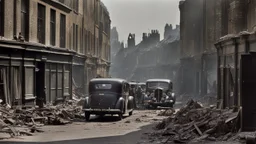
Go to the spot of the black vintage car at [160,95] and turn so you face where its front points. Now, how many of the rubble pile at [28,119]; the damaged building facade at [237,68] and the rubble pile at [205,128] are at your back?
0

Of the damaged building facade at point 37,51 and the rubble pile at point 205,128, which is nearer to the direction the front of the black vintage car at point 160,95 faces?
the rubble pile

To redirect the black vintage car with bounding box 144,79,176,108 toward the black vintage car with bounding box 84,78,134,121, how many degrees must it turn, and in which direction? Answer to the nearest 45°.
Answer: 0° — it already faces it

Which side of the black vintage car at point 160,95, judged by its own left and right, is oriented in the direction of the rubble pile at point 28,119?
front

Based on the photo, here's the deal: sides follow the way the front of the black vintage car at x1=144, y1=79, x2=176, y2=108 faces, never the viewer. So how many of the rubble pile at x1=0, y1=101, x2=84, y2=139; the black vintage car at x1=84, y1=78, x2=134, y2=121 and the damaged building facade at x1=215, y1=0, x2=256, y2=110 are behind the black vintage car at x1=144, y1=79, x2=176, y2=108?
0

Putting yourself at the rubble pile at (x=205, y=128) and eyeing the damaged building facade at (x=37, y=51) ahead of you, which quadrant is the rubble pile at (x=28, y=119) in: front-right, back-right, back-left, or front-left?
front-left

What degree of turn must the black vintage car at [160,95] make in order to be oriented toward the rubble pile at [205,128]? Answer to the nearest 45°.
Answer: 0° — it already faces it

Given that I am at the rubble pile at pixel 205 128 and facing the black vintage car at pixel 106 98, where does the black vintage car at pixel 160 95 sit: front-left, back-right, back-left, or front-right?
front-right

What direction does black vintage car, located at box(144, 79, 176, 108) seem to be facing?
toward the camera

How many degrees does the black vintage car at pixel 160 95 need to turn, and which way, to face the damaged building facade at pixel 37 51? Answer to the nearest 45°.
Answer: approximately 45° to its right

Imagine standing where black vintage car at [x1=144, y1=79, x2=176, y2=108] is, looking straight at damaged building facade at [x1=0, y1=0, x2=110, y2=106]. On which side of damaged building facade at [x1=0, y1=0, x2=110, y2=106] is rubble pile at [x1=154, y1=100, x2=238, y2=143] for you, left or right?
left

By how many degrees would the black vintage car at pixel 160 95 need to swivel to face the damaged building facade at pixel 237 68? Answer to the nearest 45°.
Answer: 0° — it already faces it

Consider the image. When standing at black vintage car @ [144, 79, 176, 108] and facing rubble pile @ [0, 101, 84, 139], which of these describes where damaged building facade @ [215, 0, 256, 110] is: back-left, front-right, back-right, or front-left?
front-left

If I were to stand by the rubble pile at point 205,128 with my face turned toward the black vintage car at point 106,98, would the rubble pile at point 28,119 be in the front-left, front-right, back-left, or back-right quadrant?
front-left
